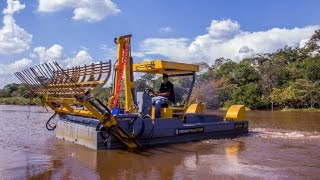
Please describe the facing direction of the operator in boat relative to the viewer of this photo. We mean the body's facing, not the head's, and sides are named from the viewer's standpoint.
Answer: facing the viewer and to the left of the viewer
